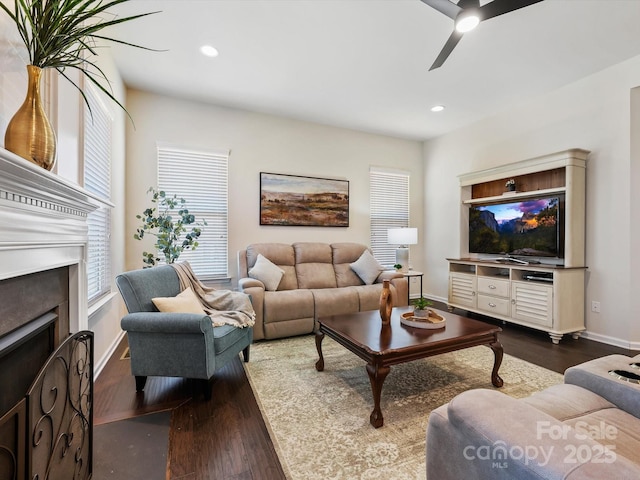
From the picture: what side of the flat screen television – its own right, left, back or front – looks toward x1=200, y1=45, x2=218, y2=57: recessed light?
front

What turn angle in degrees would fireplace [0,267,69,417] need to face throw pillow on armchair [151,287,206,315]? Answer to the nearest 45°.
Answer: approximately 90° to its left

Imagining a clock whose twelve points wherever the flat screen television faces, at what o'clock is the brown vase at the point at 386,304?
The brown vase is roughly at 11 o'clock from the flat screen television.

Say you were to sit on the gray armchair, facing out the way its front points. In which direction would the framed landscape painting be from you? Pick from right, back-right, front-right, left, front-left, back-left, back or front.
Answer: left

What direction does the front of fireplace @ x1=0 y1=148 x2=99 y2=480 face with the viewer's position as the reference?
facing the viewer and to the right of the viewer

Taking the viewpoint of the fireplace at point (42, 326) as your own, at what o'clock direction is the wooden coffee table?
The wooden coffee table is roughly at 11 o'clock from the fireplace.

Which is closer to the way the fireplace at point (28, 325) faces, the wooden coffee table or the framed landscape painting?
the wooden coffee table

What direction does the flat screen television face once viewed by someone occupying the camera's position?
facing the viewer and to the left of the viewer

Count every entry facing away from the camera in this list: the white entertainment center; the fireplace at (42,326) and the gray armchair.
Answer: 0

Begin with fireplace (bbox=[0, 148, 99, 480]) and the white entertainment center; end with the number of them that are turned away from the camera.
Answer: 0

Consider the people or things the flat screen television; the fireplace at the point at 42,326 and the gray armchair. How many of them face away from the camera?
0

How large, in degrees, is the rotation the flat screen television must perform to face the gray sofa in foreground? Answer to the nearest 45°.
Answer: approximately 45° to its left

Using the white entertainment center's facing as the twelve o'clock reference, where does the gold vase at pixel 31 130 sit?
The gold vase is roughly at 11 o'clock from the white entertainment center.

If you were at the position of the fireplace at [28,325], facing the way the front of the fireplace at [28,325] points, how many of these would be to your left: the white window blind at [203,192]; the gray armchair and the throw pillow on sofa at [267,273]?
3
